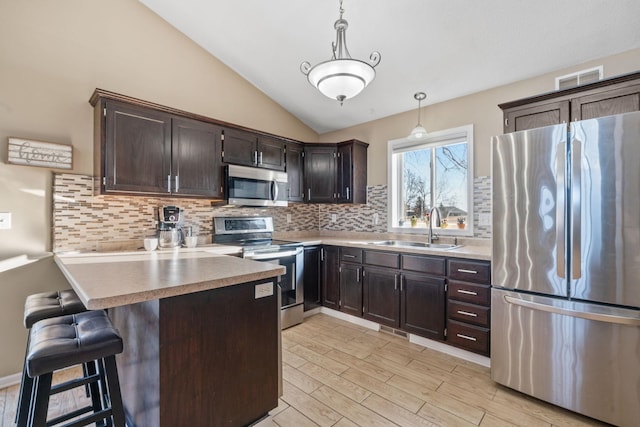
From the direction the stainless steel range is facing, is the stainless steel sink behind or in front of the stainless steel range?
in front

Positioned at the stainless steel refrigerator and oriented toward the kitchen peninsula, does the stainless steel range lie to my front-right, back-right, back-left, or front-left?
front-right

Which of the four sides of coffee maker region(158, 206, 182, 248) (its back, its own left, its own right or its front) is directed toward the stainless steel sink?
left

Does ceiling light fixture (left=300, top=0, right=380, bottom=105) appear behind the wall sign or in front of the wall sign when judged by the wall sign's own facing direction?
in front

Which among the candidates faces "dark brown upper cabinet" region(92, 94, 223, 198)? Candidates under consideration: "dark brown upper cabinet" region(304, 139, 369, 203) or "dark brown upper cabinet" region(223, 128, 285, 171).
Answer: "dark brown upper cabinet" region(304, 139, 369, 203)

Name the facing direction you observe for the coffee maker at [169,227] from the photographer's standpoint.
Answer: facing the viewer

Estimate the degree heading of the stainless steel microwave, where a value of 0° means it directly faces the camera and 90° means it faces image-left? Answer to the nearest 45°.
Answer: approximately 315°

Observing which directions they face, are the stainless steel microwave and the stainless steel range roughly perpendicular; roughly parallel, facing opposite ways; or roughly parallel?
roughly parallel

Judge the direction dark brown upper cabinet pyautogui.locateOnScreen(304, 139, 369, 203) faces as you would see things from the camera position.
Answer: facing the viewer and to the left of the viewer

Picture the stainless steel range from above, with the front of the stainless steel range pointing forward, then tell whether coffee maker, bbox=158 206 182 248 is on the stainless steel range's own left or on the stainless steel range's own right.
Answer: on the stainless steel range's own right

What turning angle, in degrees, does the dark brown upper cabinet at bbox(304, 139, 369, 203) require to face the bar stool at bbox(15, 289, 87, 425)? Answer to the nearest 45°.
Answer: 0° — it already faces it
